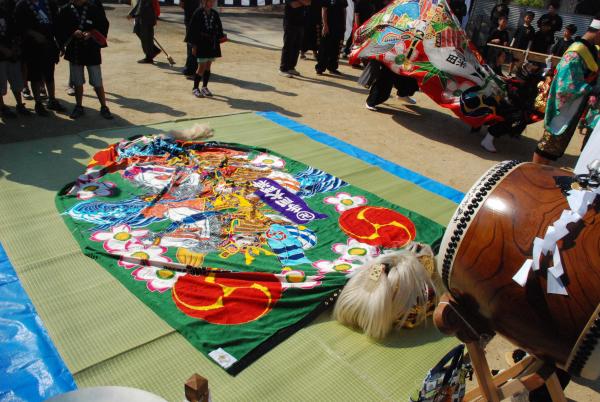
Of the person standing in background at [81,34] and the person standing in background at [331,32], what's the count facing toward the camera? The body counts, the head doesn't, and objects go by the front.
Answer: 2

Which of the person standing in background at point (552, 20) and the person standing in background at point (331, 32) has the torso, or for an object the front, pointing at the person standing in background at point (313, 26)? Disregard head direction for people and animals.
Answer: the person standing in background at point (552, 20)

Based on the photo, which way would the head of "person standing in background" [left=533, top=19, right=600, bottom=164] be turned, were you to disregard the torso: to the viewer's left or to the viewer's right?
to the viewer's left

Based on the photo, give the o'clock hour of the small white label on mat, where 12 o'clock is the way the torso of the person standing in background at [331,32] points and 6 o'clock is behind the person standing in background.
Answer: The small white label on mat is roughly at 12 o'clock from the person standing in background.

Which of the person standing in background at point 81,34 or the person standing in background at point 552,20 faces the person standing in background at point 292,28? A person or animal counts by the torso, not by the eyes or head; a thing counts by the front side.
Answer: the person standing in background at point 552,20

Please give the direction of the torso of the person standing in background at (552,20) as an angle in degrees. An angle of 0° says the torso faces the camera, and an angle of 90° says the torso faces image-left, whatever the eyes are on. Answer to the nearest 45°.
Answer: approximately 45°

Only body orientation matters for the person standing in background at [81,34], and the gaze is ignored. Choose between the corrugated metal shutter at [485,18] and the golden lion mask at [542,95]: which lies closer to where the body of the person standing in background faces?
the golden lion mask

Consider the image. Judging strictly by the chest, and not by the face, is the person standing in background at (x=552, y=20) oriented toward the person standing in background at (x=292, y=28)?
no

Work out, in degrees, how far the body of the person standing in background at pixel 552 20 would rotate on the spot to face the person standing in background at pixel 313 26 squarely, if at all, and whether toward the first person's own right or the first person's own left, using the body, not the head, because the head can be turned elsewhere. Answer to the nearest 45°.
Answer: approximately 90° to the first person's own right
